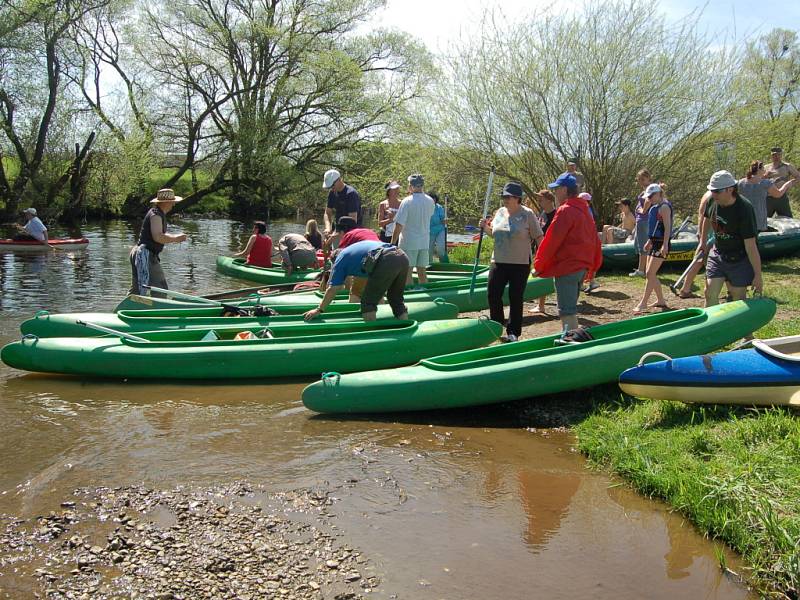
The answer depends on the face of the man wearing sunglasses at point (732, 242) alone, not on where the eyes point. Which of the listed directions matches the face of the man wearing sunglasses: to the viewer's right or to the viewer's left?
to the viewer's left

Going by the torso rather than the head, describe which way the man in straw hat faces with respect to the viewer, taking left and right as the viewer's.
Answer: facing to the right of the viewer

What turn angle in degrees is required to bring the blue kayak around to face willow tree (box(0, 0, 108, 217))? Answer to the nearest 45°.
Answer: approximately 45° to its right

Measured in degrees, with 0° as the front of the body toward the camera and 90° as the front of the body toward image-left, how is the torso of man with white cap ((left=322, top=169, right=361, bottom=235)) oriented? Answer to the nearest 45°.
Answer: approximately 45°

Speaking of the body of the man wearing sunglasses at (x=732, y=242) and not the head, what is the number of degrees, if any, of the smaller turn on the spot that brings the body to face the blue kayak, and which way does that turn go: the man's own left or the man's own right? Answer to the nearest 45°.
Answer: approximately 45° to the man's own left

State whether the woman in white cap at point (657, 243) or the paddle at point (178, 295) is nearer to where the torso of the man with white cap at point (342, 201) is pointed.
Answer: the paddle

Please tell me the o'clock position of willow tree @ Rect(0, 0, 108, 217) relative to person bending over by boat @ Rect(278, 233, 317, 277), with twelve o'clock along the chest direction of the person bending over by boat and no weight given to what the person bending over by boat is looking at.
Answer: The willow tree is roughly at 2 o'clock from the person bending over by boat.

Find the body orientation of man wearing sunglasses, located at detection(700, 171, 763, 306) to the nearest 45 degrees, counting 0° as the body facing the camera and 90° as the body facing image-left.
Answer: approximately 45°

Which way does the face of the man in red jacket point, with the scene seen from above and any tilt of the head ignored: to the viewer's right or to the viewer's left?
to the viewer's left

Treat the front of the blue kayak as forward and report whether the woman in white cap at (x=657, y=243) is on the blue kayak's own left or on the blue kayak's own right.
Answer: on the blue kayak's own right
